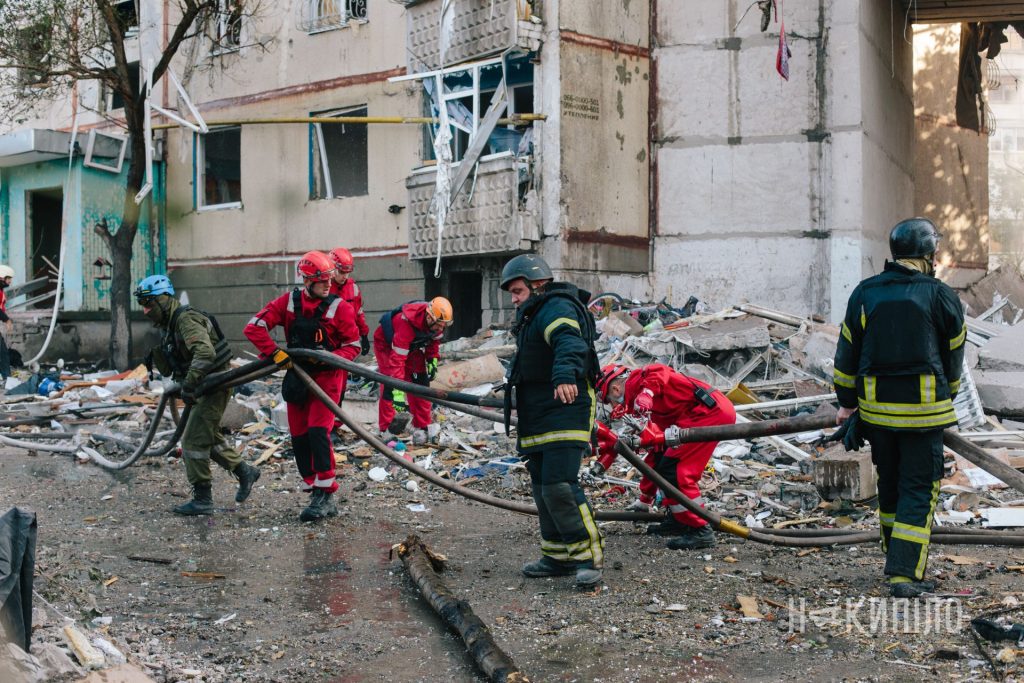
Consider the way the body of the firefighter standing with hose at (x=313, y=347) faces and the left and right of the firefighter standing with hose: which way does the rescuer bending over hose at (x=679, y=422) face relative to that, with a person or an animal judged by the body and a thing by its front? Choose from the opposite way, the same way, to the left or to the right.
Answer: to the right

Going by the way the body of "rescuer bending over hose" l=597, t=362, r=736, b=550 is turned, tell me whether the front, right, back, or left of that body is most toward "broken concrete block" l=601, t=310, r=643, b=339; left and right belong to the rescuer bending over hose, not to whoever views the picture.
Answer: right

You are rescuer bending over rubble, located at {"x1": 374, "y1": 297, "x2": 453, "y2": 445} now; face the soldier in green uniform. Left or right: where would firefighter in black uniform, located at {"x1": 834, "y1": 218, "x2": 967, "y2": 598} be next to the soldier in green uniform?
left

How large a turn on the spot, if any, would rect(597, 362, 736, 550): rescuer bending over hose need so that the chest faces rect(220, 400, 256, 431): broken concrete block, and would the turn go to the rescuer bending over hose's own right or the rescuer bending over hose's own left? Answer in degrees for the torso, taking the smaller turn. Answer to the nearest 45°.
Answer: approximately 45° to the rescuer bending over hose's own right

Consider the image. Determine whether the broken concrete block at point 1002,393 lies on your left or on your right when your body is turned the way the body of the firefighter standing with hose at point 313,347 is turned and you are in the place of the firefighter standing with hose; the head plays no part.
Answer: on your left
